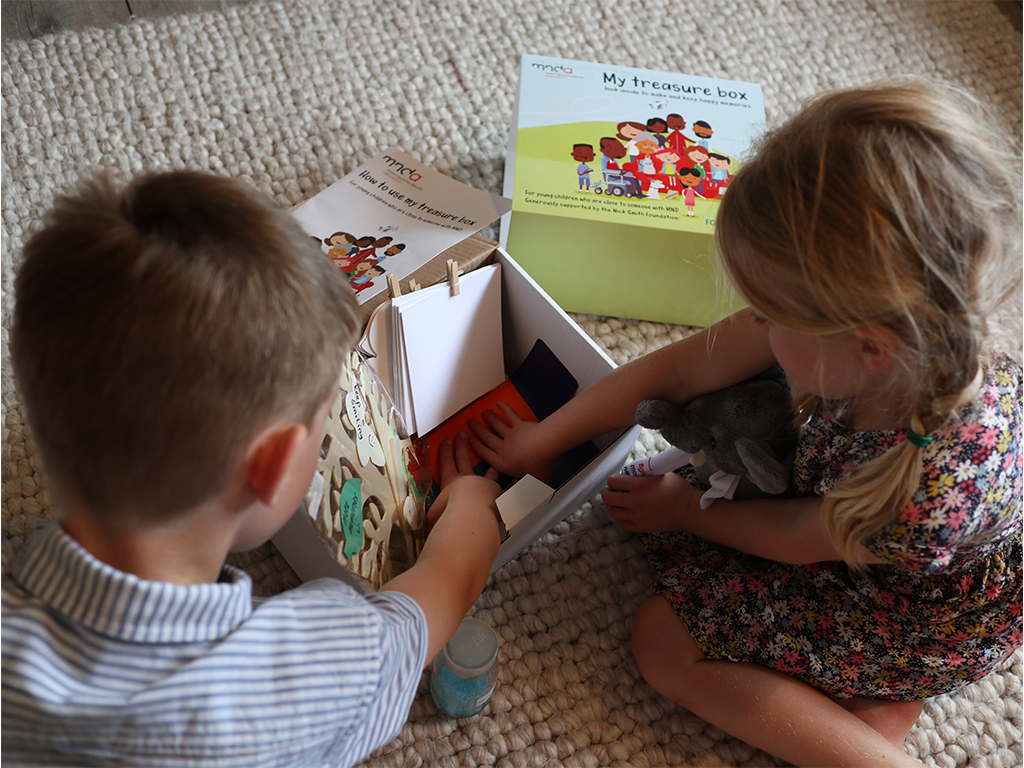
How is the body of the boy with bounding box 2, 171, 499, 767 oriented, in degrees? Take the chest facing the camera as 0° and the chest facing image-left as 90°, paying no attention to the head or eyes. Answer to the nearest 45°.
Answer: approximately 225°

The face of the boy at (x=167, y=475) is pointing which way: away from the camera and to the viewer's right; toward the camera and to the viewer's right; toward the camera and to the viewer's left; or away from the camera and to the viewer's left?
away from the camera and to the viewer's right

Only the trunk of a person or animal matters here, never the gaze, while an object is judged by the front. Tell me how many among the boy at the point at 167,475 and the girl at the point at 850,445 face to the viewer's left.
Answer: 1

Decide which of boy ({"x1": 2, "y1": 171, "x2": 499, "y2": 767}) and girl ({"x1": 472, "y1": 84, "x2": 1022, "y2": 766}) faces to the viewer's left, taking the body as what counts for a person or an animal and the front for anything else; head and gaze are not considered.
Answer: the girl

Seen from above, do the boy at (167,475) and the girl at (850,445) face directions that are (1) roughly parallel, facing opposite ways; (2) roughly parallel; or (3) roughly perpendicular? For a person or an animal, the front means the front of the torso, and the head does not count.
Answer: roughly perpendicular

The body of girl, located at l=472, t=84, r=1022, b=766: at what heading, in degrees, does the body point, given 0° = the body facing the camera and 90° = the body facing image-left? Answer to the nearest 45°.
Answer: approximately 90°
